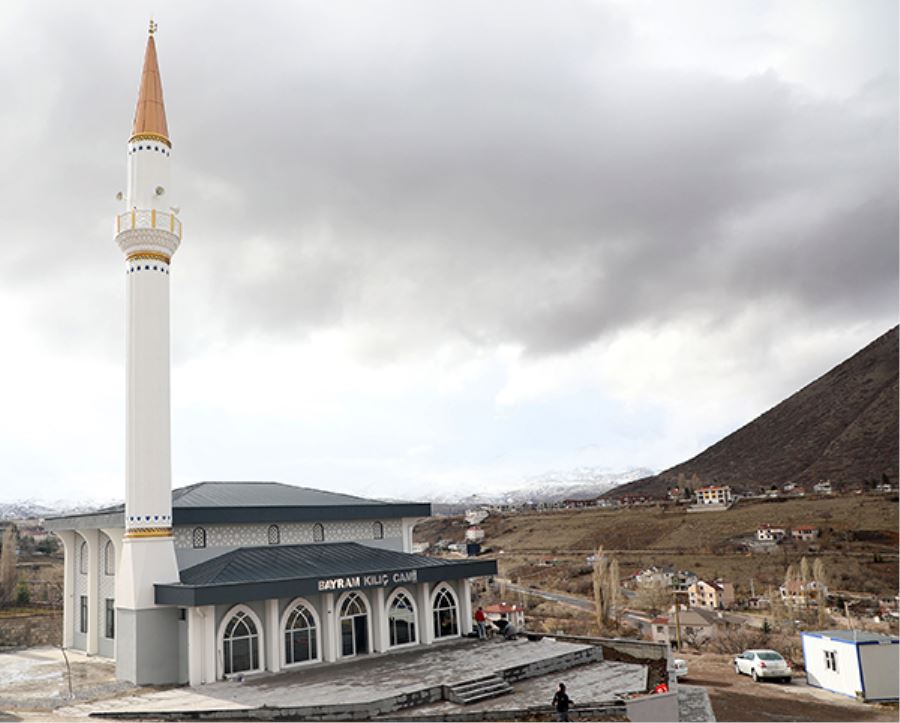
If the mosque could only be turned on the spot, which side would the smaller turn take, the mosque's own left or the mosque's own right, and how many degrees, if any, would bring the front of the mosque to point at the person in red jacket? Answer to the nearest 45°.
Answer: approximately 45° to the mosque's own left

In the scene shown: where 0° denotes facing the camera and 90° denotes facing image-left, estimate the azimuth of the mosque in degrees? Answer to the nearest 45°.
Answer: approximately 315°

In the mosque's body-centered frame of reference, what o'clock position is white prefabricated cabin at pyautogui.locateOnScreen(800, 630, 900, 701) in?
The white prefabricated cabin is roughly at 11 o'clock from the mosque.
